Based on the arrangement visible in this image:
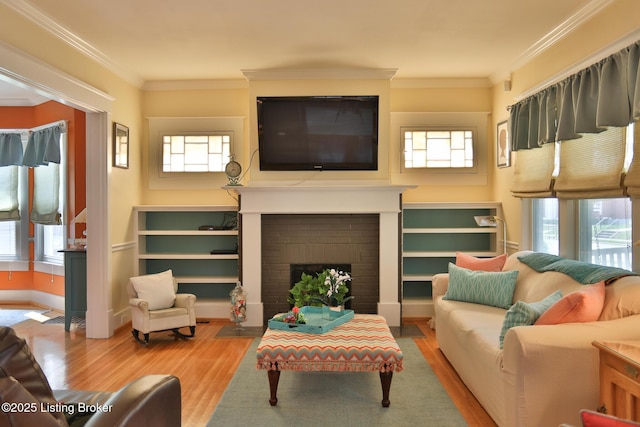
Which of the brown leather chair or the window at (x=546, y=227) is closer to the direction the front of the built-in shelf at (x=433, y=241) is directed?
the brown leather chair

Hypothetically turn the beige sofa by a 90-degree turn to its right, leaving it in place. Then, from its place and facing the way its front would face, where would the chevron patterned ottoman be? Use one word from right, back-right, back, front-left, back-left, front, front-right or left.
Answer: front-left

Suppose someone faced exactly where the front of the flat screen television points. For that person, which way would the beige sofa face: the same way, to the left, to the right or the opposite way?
to the right

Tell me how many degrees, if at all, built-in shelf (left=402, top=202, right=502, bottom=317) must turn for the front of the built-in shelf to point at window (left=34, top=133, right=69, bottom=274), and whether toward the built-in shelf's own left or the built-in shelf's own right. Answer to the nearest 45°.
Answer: approximately 90° to the built-in shelf's own right

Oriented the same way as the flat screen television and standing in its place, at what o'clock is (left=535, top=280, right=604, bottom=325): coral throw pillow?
The coral throw pillow is roughly at 11 o'clock from the flat screen television.

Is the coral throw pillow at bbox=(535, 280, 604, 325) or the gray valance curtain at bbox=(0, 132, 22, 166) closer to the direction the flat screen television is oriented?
the coral throw pillow

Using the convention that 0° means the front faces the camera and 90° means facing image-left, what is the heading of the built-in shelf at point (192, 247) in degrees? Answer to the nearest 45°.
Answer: approximately 0°

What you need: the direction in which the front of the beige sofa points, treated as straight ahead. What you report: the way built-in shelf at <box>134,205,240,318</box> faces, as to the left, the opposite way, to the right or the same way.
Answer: to the left

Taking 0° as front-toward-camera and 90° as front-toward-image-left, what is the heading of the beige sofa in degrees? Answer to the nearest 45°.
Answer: approximately 45°

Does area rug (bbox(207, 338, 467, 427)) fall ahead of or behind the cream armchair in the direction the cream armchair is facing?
ahead

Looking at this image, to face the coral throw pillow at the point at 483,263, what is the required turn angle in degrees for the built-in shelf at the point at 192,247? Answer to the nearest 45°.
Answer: approximately 45° to its left

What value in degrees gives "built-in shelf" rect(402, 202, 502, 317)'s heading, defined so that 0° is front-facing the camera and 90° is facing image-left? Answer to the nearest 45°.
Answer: approximately 0°
